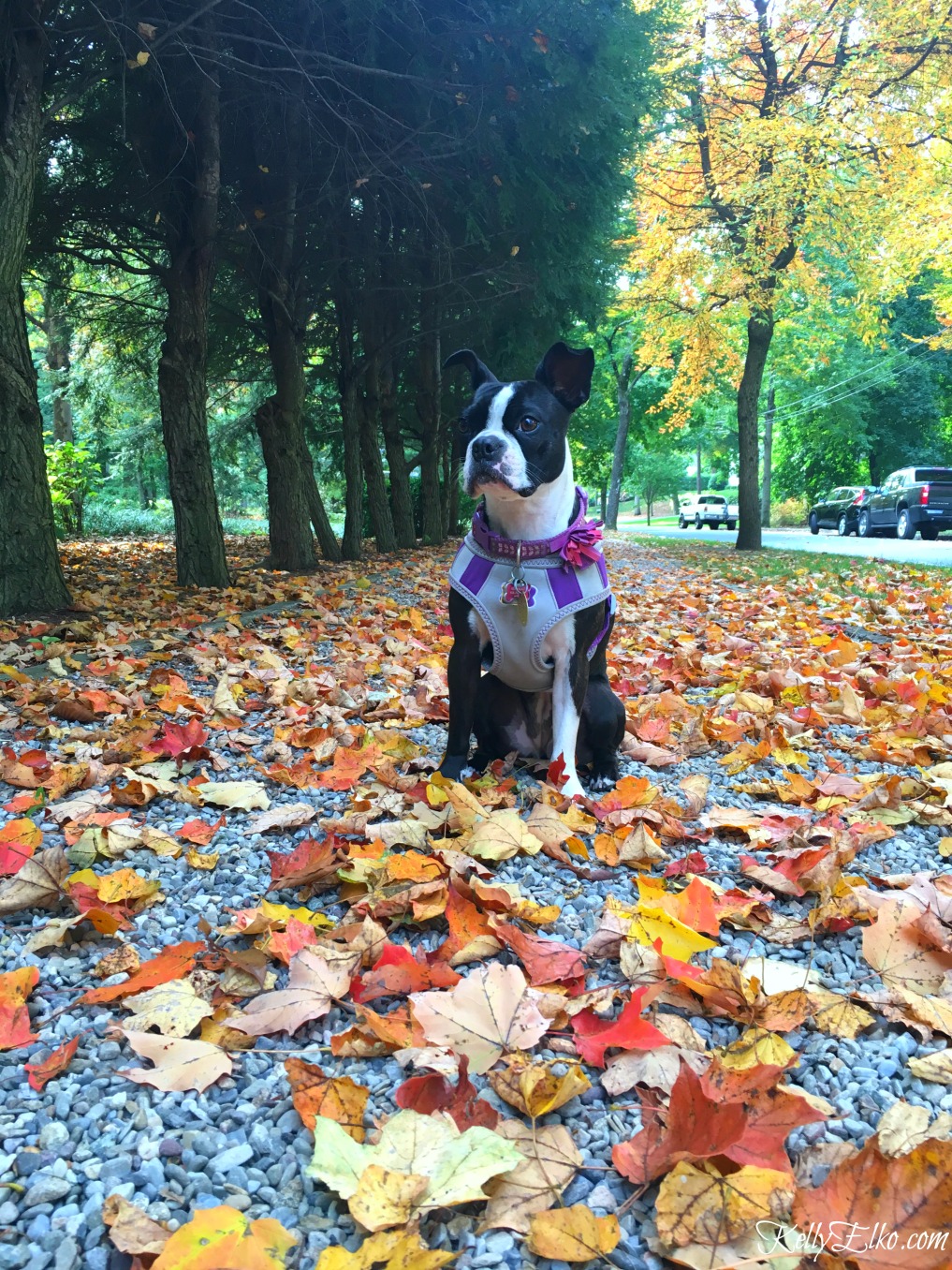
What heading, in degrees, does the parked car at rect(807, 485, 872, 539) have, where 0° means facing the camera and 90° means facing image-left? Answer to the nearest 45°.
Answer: approximately 135°

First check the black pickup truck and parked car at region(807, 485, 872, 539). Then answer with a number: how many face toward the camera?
0

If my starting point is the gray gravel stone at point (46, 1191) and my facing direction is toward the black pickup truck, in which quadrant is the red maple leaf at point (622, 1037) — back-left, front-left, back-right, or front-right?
front-right

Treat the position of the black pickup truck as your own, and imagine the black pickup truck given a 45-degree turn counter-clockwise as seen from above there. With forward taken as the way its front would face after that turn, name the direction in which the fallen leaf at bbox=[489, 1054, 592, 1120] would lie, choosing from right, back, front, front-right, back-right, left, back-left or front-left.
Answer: left

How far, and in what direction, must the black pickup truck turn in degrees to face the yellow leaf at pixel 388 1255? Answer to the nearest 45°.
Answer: approximately 135° to its left

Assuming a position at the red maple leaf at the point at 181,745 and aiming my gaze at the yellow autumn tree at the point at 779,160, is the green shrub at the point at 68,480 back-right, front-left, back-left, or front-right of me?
front-left

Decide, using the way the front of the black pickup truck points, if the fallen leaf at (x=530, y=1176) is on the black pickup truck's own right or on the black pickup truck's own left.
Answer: on the black pickup truck's own left

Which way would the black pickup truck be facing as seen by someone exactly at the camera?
facing away from the viewer and to the left of the viewer

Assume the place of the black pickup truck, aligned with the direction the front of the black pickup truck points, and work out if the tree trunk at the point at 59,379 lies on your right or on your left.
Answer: on your left

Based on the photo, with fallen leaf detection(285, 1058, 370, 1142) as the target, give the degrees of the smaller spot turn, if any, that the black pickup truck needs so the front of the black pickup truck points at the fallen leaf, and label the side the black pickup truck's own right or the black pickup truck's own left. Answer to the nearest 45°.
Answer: approximately 135° to the black pickup truck's own left

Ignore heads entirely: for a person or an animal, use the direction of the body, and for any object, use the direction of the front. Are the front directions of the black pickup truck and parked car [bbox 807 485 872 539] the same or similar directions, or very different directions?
same or similar directions

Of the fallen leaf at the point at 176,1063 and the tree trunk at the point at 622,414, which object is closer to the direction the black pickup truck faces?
the tree trunk

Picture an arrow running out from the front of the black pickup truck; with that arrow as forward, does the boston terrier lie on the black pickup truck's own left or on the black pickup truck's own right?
on the black pickup truck's own left
